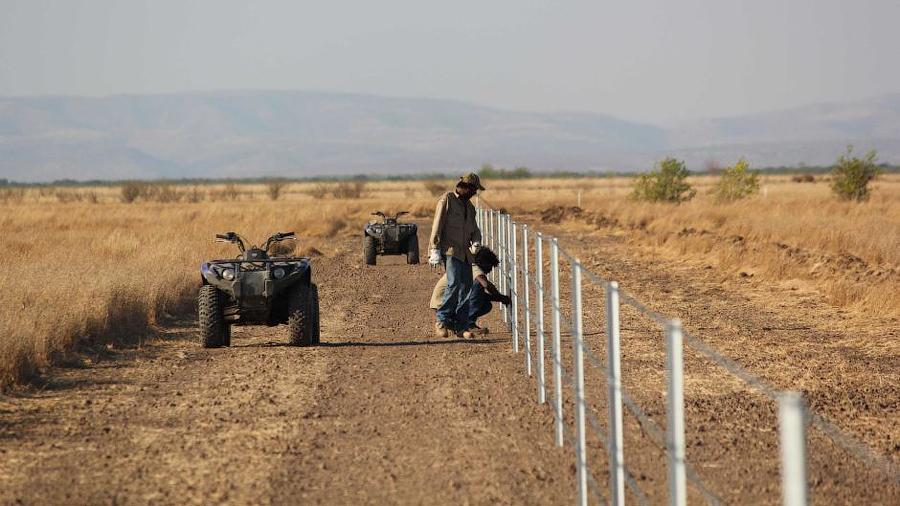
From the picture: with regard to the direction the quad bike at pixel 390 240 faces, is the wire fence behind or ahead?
ahead

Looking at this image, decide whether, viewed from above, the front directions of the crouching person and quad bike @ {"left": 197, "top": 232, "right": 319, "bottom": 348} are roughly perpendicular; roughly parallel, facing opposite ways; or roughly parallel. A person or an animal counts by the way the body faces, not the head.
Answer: roughly perpendicular

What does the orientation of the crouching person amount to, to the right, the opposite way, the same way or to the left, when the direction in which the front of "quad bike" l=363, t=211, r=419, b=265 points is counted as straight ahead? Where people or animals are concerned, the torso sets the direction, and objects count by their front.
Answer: to the left

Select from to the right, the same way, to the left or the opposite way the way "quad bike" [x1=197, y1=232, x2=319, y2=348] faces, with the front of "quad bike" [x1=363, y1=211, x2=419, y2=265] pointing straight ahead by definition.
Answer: the same way

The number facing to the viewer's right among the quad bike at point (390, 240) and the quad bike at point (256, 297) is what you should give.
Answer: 0

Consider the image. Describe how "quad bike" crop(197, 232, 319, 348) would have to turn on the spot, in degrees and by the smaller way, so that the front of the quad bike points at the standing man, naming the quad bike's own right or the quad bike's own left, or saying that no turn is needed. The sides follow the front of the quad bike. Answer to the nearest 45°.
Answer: approximately 90° to the quad bike's own left

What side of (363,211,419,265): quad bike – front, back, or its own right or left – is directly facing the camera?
front

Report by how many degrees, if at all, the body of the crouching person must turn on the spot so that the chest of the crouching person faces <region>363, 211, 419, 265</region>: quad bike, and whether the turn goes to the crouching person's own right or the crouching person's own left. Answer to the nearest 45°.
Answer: approximately 90° to the crouching person's own left

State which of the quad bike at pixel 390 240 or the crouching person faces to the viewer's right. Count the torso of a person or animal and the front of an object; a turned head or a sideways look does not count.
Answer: the crouching person

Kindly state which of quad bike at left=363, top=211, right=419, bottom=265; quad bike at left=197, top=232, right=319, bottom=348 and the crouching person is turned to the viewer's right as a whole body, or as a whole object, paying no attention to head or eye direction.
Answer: the crouching person

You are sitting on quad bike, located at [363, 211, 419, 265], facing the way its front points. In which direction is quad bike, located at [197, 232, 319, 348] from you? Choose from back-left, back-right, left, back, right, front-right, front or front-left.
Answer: front

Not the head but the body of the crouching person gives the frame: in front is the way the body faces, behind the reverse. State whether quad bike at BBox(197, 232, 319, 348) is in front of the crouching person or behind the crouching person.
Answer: behind

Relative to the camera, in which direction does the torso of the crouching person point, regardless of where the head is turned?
to the viewer's right

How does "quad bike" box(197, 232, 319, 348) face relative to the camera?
toward the camera

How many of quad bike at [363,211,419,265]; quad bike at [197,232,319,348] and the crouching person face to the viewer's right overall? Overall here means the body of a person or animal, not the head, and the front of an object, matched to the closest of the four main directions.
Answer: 1
